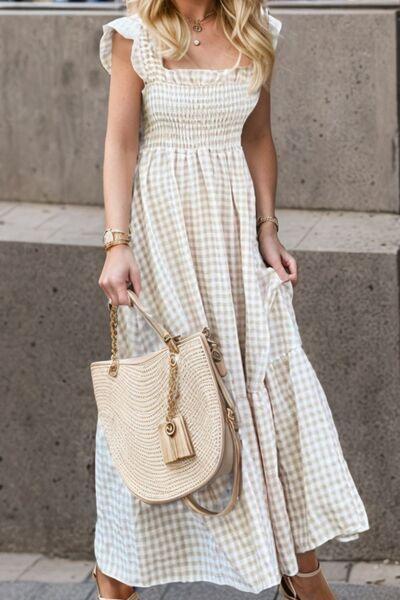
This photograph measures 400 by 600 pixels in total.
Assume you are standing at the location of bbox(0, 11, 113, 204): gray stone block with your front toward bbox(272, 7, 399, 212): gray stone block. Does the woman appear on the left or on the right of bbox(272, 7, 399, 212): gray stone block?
right

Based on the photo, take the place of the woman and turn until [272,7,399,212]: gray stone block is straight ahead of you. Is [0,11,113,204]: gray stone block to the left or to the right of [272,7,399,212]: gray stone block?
left

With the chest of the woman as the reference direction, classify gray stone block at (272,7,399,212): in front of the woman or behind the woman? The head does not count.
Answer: behind

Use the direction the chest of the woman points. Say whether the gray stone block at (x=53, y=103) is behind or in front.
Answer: behind

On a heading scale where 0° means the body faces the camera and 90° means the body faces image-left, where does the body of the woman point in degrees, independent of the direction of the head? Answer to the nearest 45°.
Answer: approximately 0°
